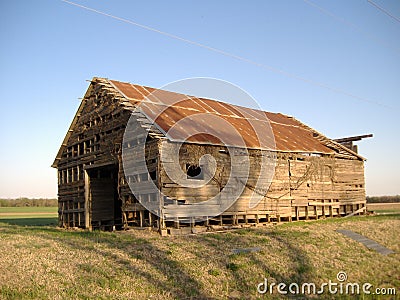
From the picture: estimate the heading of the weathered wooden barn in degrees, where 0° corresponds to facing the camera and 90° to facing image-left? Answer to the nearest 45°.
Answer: approximately 45°
